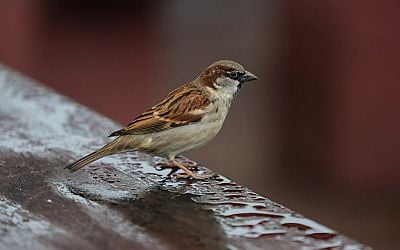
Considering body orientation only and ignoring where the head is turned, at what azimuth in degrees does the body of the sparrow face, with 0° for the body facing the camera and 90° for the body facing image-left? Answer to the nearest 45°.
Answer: approximately 270°
